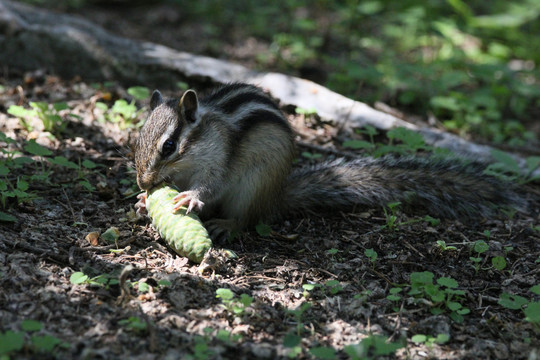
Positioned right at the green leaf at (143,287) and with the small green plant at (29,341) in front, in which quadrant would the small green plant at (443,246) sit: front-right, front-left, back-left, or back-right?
back-left

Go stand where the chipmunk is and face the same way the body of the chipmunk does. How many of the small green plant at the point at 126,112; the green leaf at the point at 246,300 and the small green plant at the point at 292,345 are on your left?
2

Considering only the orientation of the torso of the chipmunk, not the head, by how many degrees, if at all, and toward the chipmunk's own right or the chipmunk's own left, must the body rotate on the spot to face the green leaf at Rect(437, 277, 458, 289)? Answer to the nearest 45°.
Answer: approximately 135° to the chipmunk's own left

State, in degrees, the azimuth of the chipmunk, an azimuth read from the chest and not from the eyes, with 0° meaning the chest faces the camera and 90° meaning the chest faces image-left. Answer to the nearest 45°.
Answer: approximately 90°

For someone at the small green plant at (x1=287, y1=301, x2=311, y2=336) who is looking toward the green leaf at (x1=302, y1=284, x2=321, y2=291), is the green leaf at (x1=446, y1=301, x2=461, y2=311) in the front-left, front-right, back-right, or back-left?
front-right

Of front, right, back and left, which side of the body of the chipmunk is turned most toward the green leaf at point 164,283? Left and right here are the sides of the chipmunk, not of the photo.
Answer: front

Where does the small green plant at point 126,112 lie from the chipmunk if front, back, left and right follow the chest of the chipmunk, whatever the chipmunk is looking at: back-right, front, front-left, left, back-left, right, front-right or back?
front-right

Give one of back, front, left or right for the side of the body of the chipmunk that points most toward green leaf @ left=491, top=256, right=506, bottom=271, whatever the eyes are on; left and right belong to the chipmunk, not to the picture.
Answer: back

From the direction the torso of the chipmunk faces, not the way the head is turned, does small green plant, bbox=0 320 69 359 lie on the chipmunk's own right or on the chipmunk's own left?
on the chipmunk's own left

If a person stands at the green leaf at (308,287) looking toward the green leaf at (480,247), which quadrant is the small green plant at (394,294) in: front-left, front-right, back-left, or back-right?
front-right

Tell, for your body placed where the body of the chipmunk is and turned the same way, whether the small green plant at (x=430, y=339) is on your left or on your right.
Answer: on your left

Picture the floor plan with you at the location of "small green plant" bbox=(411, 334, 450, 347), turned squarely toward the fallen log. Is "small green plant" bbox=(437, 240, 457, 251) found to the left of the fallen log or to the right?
right

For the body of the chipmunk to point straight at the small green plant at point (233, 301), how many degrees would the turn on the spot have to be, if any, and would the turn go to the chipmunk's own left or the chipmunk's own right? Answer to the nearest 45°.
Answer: approximately 90° to the chipmunk's own left

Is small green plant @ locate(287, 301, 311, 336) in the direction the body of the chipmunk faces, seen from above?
no

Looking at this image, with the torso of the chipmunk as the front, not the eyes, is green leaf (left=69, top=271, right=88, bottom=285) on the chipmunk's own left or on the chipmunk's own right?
on the chipmunk's own left
